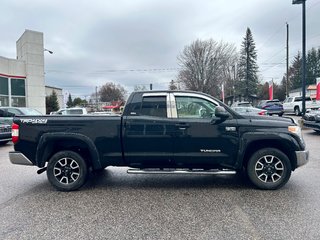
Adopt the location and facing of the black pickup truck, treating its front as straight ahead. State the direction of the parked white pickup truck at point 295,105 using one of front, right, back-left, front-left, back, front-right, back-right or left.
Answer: front-left

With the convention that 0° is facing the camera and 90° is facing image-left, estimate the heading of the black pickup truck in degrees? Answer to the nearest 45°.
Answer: approximately 270°
